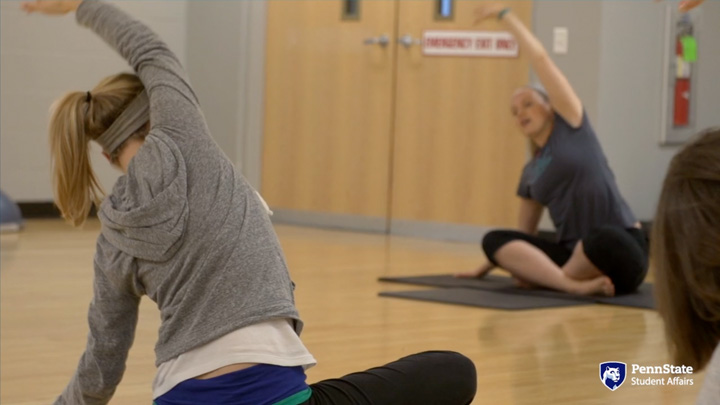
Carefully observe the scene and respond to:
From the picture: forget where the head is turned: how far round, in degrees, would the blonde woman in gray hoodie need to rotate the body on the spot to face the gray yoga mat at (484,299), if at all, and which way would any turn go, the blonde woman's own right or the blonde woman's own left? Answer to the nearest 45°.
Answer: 0° — they already face it

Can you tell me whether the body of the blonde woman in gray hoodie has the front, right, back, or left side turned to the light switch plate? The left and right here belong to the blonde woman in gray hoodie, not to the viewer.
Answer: front

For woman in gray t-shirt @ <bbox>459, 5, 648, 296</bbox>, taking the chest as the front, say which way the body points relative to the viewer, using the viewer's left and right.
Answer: facing the viewer and to the left of the viewer

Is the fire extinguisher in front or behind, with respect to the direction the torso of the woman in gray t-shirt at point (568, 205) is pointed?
behind

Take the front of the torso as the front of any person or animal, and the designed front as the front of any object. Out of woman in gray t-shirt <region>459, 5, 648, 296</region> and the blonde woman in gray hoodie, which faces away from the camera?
the blonde woman in gray hoodie

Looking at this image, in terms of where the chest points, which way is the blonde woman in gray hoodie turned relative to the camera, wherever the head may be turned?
away from the camera

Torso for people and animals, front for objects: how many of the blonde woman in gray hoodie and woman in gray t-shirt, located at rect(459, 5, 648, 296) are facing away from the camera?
1

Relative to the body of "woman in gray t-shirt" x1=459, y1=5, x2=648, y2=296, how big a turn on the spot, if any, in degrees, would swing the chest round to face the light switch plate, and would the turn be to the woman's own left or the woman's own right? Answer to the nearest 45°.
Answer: approximately 135° to the woman's own right

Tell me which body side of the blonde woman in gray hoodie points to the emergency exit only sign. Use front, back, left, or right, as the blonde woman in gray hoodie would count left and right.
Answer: front
